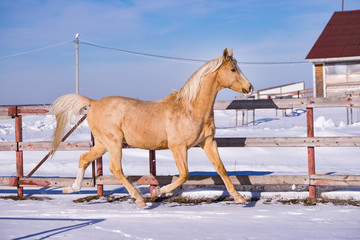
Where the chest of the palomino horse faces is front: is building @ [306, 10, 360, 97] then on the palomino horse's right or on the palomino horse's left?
on the palomino horse's left

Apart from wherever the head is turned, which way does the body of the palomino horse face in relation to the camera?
to the viewer's right
